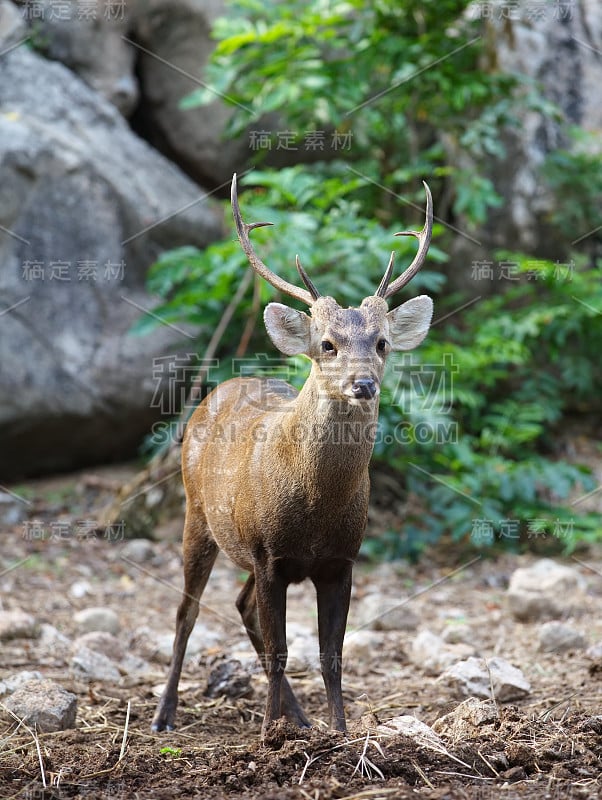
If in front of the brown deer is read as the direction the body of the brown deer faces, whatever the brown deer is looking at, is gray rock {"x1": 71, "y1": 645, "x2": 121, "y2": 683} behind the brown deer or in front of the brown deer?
behind

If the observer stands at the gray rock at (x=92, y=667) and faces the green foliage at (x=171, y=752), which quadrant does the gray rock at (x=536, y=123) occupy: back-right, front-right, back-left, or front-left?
back-left

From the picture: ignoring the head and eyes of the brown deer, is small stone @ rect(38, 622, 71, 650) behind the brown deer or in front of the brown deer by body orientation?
behind

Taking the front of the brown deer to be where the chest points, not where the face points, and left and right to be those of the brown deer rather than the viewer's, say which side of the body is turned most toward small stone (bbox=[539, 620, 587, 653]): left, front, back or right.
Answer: left

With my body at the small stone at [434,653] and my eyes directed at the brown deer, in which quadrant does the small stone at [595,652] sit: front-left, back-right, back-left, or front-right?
back-left

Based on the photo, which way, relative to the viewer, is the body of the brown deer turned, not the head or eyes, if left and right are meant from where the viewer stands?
facing the viewer and to the right of the viewer

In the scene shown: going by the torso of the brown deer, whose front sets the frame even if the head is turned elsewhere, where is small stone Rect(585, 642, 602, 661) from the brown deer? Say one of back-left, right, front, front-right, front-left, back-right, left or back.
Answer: left

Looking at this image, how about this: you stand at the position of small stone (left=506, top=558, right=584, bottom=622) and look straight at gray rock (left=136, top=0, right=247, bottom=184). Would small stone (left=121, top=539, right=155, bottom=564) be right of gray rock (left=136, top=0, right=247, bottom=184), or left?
left

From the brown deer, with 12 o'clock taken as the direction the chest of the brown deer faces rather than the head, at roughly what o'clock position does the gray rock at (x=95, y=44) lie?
The gray rock is roughly at 7 o'clock from the brown deer.

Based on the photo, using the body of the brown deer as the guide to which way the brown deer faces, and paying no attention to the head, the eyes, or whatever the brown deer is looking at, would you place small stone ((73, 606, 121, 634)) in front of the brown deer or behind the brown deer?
behind

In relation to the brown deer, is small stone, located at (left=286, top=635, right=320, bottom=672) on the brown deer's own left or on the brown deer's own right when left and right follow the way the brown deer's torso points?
on the brown deer's own left

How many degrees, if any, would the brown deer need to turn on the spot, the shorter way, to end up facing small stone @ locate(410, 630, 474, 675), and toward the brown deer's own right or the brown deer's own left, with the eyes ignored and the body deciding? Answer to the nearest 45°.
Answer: approximately 90° to the brown deer's own left
